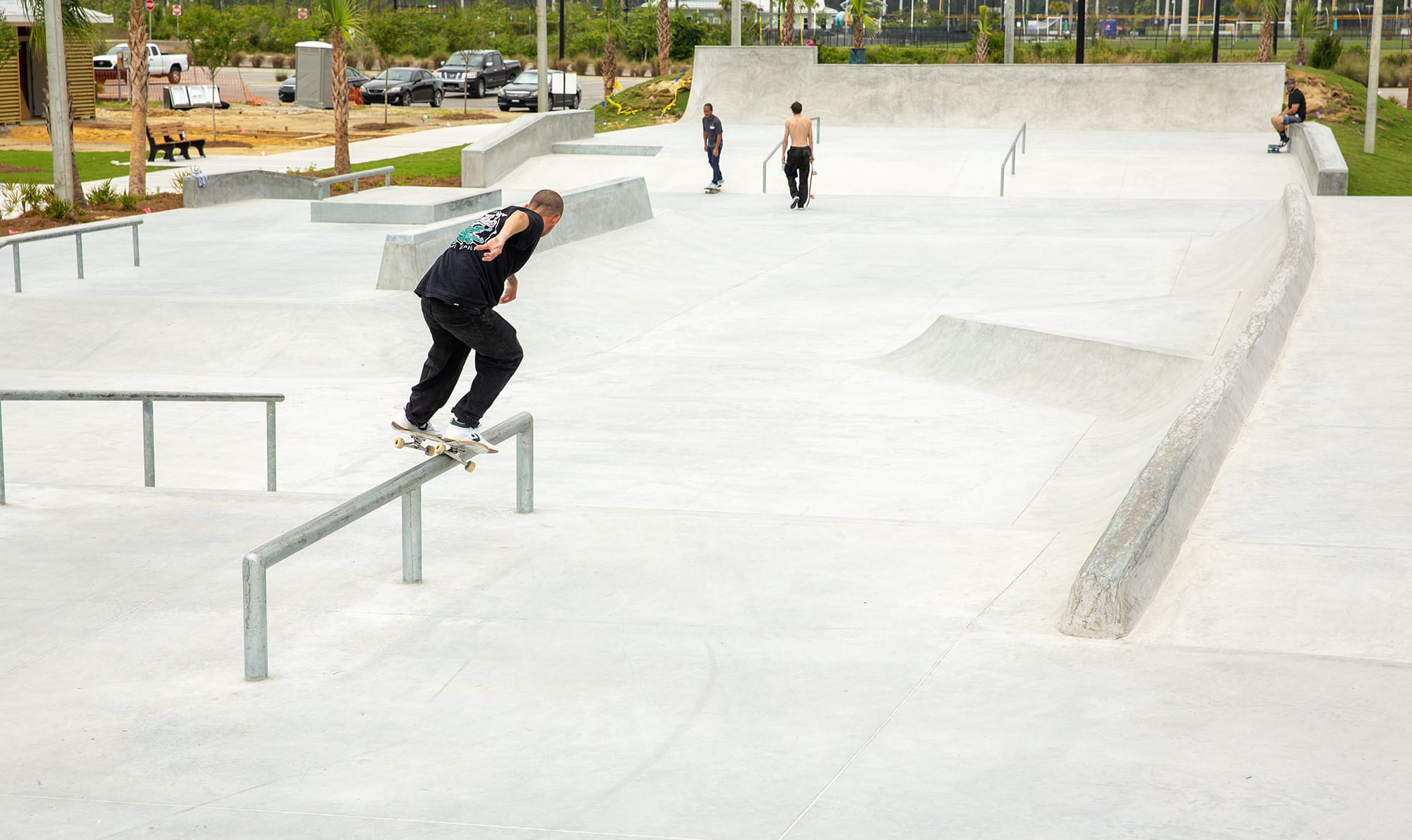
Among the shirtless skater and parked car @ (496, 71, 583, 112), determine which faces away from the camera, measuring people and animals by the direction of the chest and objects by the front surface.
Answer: the shirtless skater

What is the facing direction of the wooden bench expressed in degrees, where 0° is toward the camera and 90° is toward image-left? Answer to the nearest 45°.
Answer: approximately 315°

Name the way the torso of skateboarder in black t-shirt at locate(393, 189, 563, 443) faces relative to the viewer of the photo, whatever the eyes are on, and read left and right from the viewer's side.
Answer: facing away from the viewer and to the right of the viewer

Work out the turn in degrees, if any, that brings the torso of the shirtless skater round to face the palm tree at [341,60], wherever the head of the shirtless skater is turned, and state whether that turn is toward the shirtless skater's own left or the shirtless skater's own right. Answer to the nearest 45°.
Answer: approximately 45° to the shirtless skater's own left

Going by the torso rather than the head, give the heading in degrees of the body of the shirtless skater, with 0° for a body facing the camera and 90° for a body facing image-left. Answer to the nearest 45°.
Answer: approximately 180°

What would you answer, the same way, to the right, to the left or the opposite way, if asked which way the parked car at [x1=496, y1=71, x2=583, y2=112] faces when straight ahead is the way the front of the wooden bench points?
to the right

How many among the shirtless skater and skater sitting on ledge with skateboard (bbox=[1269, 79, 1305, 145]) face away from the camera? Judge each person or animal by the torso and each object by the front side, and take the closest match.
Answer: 1

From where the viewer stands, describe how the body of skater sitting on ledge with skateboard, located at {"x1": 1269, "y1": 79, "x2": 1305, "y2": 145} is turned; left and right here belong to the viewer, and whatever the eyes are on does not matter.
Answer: facing to the left of the viewer
